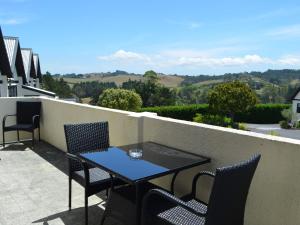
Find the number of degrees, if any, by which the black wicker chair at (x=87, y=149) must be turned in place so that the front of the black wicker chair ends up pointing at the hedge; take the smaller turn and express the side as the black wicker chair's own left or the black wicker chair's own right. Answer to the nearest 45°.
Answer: approximately 90° to the black wicker chair's own left

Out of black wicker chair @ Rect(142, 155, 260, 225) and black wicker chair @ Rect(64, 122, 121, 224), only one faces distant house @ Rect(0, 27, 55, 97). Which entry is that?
black wicker chair @ Rect(142, 155, 260, 225)

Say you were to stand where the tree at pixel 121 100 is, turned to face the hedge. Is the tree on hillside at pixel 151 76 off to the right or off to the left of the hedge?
left

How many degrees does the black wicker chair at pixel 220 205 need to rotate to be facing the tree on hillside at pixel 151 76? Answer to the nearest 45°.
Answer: approximately 45° to its right

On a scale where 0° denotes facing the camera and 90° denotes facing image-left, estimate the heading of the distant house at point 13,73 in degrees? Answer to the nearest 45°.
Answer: approximately 315°

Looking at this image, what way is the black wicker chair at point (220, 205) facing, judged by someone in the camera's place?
facing away from the viewer and to the left of the viewer

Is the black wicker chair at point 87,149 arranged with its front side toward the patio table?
yes

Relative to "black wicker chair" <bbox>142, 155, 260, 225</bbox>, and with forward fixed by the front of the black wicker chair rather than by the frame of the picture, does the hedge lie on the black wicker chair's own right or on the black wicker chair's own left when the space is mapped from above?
on the black wicker chair's own right

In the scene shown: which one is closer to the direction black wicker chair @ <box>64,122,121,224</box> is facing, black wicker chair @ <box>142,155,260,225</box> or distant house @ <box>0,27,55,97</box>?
the black wicker chair

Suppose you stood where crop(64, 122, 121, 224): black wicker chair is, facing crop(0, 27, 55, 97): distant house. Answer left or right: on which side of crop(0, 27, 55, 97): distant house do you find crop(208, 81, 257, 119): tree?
right
